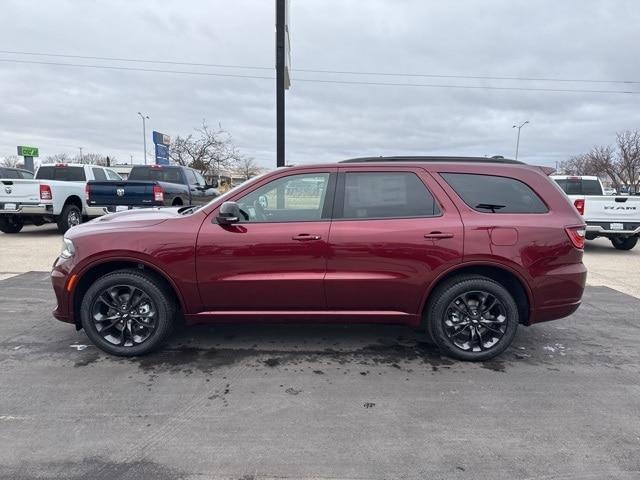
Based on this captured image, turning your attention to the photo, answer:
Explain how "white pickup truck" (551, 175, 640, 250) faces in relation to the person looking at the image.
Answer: facing away from the viewer and to the left of the viewer

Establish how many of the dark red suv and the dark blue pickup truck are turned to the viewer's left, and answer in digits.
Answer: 1

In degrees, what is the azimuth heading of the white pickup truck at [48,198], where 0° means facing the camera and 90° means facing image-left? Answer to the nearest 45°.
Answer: approximately 225°

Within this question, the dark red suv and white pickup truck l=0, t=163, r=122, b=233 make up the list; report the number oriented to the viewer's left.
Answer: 1

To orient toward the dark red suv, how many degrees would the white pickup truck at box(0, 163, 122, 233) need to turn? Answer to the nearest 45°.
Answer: approximately 135° to its right

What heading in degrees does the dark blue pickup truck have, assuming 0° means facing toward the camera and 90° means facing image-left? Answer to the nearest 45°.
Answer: approximately 225°

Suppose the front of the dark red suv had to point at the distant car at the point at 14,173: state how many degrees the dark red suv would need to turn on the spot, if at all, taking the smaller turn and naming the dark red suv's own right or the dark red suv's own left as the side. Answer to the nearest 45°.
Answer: approximately 45° to the dark red suv's own right

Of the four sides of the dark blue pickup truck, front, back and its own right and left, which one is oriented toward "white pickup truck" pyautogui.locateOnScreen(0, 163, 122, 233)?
left

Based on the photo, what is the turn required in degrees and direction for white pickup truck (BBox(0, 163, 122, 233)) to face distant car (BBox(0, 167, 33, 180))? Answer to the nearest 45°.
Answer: approximately 45° to its left

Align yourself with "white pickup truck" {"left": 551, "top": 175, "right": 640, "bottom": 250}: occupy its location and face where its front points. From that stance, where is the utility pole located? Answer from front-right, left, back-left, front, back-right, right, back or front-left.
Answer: left

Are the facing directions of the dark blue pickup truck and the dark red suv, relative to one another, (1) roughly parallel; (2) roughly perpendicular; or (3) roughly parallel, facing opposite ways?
roughly perpendicular

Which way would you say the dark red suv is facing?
to the viewer's left

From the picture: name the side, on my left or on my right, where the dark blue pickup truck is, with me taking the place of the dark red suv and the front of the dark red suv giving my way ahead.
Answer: on my right

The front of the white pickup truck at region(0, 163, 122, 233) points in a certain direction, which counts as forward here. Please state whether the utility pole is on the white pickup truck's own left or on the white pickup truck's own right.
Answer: on the white pickup truck's own right

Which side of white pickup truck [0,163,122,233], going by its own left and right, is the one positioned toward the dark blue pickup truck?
right

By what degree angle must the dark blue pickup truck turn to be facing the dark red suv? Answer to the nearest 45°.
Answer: approximately 135° to its right

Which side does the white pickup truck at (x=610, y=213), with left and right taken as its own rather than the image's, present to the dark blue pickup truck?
left

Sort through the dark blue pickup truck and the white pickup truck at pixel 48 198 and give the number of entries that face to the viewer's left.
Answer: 0
